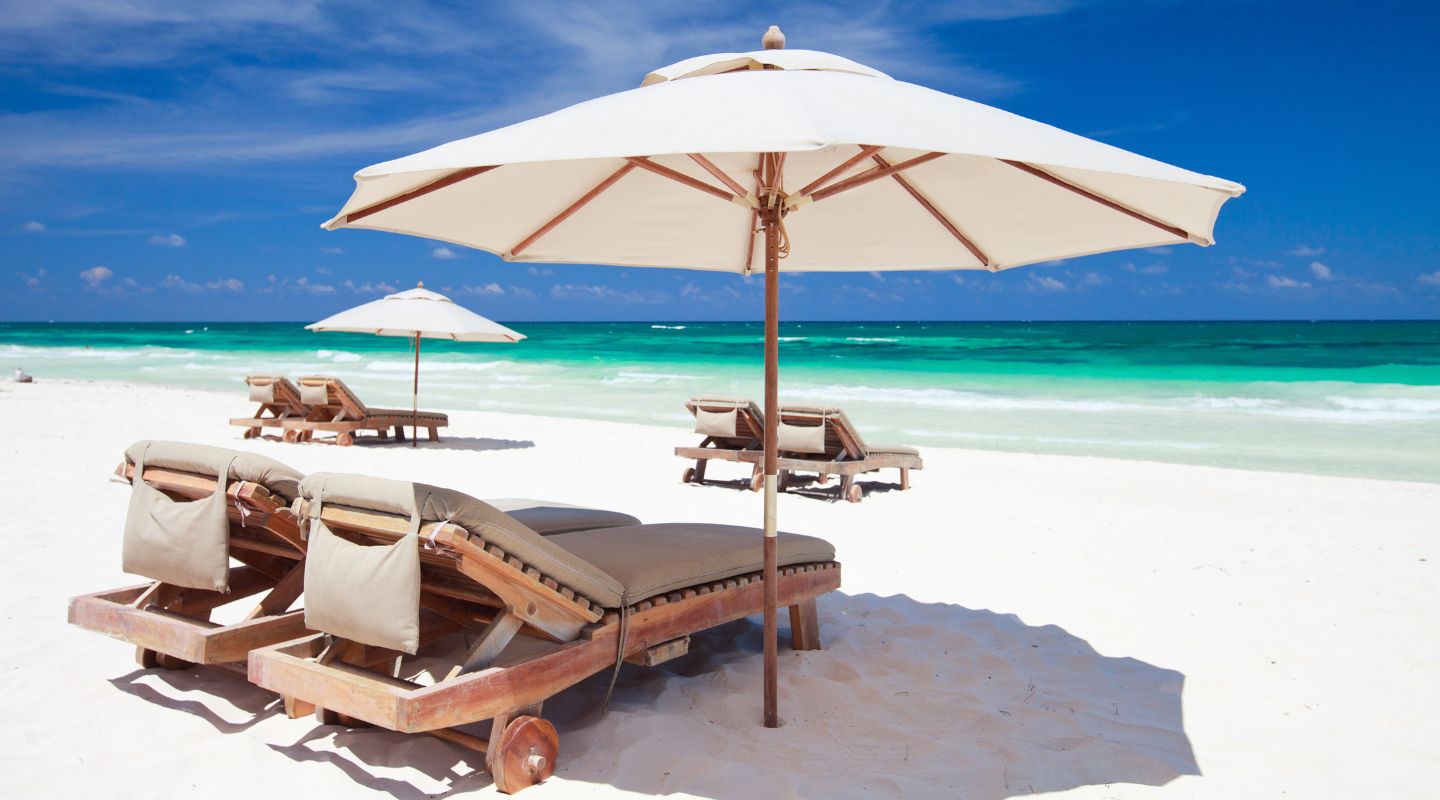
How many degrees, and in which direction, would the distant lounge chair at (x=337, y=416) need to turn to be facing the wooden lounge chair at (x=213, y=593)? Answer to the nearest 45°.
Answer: approximately 135° to its right

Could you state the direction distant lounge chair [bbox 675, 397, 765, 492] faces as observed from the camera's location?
facing away from the viewer and to the right of the viewer

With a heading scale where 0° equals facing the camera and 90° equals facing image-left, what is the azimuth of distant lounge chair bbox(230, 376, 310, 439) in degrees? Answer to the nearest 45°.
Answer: approximately 225°

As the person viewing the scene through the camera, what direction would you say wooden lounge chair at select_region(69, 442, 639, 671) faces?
facing away from the viewer and to the right of the viewer

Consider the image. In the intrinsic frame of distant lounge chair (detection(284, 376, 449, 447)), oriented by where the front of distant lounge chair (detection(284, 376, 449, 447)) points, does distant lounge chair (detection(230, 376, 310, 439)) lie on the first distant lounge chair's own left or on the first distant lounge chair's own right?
on the first distant lounge chair's own left

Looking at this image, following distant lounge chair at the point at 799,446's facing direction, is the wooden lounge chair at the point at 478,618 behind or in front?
behind

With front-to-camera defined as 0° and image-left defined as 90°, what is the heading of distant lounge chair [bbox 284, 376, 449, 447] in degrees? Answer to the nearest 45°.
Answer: approximately 225°

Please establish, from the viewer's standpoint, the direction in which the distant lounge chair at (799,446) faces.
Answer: facing away from the viewer and to the right of the viewer

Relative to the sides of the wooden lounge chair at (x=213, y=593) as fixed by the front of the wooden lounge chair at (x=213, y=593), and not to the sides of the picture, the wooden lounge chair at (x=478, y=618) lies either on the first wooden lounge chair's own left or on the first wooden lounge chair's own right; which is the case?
on the first wooden lounge chair's own right

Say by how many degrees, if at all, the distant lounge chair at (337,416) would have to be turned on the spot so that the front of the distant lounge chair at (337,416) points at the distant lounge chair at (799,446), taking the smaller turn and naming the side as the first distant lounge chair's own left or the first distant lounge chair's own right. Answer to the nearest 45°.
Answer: approximately 90° to the first distant lounge chair's own right
